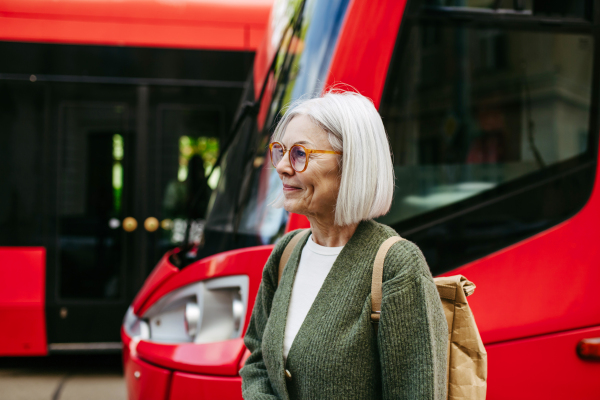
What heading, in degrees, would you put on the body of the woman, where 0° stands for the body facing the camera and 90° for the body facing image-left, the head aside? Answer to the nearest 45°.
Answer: approximately 45°

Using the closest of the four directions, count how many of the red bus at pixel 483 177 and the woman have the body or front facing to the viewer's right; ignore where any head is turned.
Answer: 0

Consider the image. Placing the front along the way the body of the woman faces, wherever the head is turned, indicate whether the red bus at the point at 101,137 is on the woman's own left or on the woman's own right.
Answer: on the woman's own right

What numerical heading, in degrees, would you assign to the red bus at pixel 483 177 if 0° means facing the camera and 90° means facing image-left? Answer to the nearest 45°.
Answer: approximately 45°

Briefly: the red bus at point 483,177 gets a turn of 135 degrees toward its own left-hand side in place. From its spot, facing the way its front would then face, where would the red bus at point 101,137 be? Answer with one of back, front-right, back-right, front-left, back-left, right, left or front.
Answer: back-left

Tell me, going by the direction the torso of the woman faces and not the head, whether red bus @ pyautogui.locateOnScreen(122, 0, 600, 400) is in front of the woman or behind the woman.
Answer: behind
